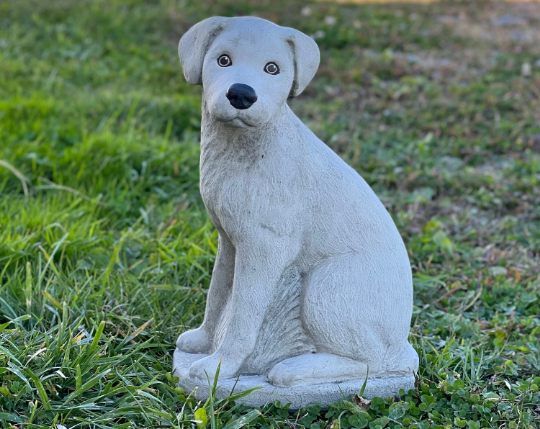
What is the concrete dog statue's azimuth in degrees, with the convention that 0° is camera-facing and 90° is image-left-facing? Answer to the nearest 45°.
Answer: approximately 45°
